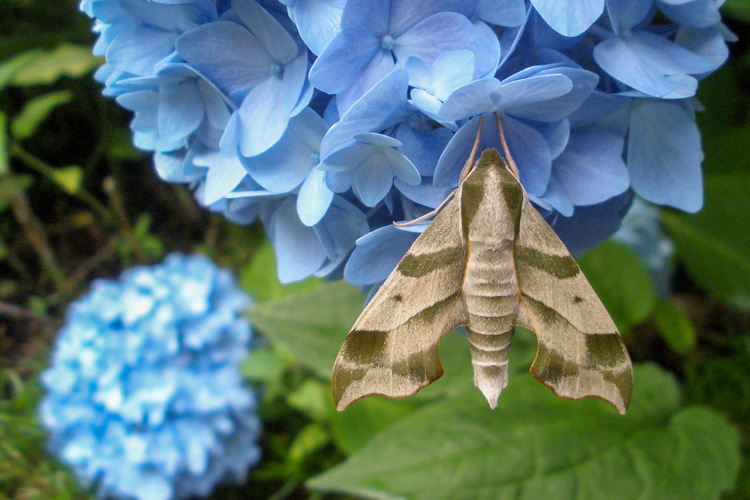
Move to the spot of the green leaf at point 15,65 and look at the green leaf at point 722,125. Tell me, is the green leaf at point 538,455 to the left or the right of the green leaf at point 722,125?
right

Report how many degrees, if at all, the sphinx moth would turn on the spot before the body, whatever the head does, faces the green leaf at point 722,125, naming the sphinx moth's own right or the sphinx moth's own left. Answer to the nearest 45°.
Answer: approximately 45° to the sphinx moth's own right

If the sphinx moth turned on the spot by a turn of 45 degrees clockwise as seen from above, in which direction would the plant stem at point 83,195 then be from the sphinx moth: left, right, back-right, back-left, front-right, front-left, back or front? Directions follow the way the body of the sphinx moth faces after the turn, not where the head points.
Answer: left

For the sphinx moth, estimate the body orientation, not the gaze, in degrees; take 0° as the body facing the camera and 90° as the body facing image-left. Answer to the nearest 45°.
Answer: approximately 180°

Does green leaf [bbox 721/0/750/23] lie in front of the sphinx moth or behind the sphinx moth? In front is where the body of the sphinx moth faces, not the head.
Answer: in front

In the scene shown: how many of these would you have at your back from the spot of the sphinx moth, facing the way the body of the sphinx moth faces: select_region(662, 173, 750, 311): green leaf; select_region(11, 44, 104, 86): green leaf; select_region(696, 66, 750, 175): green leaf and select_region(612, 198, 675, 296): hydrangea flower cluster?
0

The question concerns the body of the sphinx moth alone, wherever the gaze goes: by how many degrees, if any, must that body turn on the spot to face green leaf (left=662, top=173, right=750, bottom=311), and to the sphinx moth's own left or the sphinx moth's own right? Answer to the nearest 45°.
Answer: approximately 45° to the sphinx moth's own right

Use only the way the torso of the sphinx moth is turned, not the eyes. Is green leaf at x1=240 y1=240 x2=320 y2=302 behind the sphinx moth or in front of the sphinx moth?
in front
